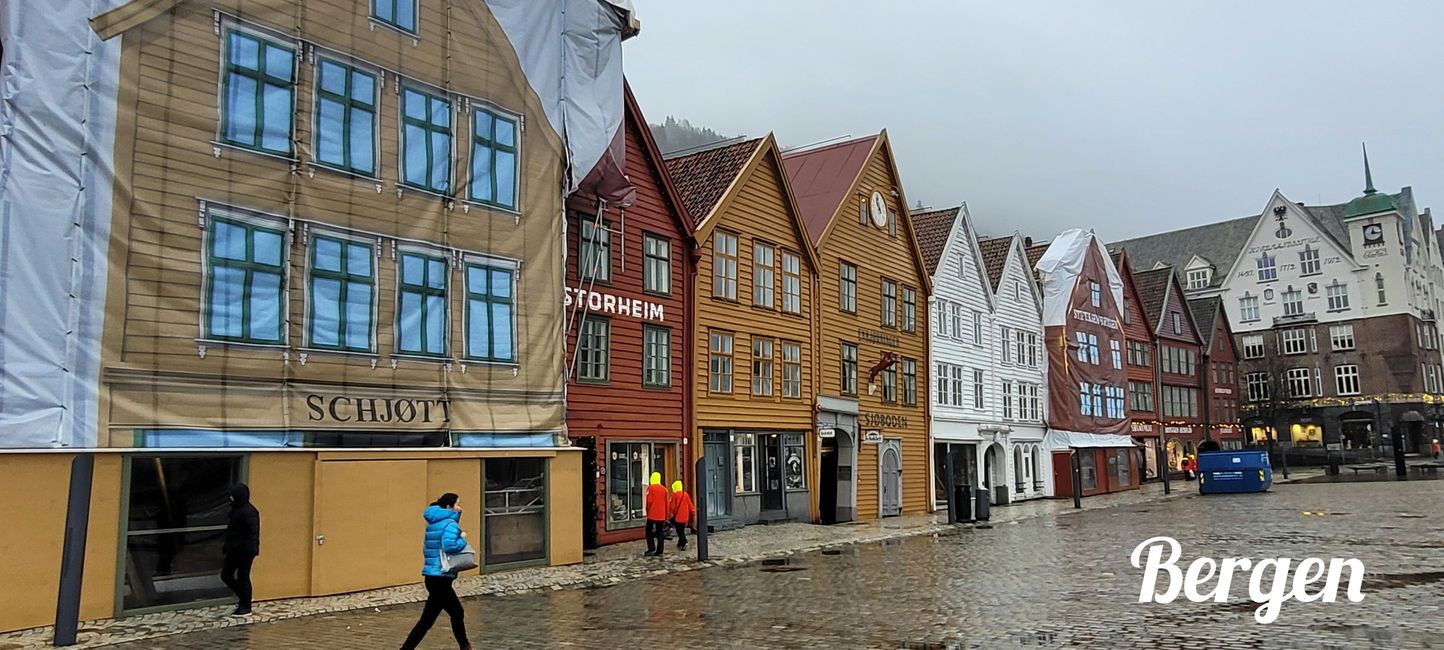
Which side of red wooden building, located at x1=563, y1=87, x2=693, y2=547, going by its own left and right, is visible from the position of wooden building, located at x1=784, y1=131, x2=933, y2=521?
left

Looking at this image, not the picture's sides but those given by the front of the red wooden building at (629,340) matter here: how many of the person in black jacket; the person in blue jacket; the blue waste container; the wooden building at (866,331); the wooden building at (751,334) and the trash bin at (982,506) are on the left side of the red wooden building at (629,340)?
4

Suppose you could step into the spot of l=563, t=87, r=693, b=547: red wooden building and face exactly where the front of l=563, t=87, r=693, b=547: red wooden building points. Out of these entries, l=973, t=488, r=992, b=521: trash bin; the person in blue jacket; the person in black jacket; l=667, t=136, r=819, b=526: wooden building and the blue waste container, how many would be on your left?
3

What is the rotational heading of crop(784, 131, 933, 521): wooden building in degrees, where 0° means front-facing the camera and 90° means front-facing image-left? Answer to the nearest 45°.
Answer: approximately 315°

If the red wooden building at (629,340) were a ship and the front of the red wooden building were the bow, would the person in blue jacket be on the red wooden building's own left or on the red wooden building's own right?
on the red wooden building's own right
